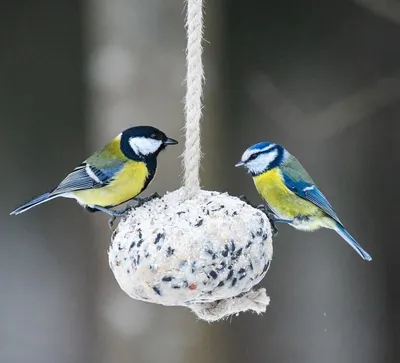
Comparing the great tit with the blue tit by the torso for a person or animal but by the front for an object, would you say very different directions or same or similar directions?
very different directions

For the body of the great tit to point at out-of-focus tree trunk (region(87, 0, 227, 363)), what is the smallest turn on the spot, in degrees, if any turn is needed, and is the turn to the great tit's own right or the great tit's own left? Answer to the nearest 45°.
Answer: approximately 90° to the great tit's own left

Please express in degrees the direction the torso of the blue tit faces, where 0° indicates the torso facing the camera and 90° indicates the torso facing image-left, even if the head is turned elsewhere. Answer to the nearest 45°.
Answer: approximately 90°

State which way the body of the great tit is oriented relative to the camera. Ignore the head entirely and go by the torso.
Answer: to the viewer's right

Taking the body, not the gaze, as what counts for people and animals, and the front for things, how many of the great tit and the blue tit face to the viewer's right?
1
